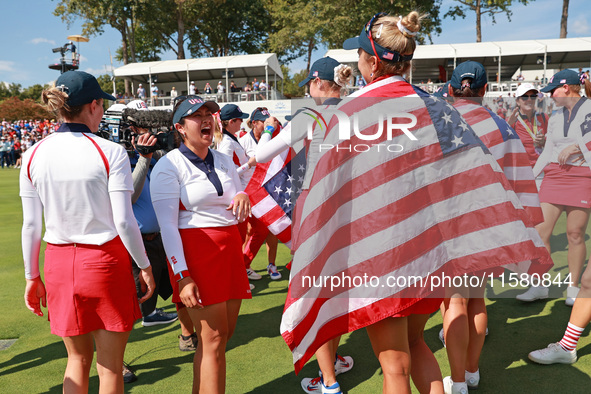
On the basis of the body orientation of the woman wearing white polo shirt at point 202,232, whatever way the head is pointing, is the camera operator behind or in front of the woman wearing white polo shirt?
behind

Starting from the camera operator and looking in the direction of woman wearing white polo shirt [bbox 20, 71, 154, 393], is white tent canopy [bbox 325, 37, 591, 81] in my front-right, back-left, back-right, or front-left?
back-left

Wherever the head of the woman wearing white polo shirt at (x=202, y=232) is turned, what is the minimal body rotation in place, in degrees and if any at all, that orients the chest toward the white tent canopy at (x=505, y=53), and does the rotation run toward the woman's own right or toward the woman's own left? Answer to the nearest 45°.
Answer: approximately 90° to the woman's own left

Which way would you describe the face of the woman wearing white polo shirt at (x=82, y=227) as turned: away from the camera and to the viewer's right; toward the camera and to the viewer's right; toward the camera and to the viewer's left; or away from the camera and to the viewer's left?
away from the camera and to the viewer's right

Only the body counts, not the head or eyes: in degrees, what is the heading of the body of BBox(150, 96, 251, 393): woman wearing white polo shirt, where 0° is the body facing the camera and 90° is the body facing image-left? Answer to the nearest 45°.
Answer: approximately 315°
